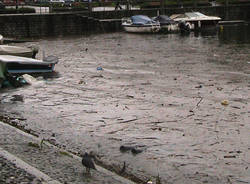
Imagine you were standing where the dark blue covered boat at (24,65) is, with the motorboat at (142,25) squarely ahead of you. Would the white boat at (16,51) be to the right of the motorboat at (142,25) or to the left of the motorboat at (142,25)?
left

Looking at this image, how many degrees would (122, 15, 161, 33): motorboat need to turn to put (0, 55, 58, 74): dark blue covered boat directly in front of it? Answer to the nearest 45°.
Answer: approximately 90° to its left

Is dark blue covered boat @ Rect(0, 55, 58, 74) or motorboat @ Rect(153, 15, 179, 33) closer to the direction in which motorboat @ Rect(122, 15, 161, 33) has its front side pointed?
the dark blue covered boat

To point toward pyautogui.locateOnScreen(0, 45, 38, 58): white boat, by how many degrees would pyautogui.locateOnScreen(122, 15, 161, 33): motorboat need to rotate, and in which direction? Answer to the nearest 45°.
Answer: approximately 90° to its left

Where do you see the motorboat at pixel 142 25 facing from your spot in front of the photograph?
facing to the left of the viewer

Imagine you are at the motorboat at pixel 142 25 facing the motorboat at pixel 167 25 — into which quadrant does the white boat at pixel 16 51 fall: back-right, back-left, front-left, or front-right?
back-right
